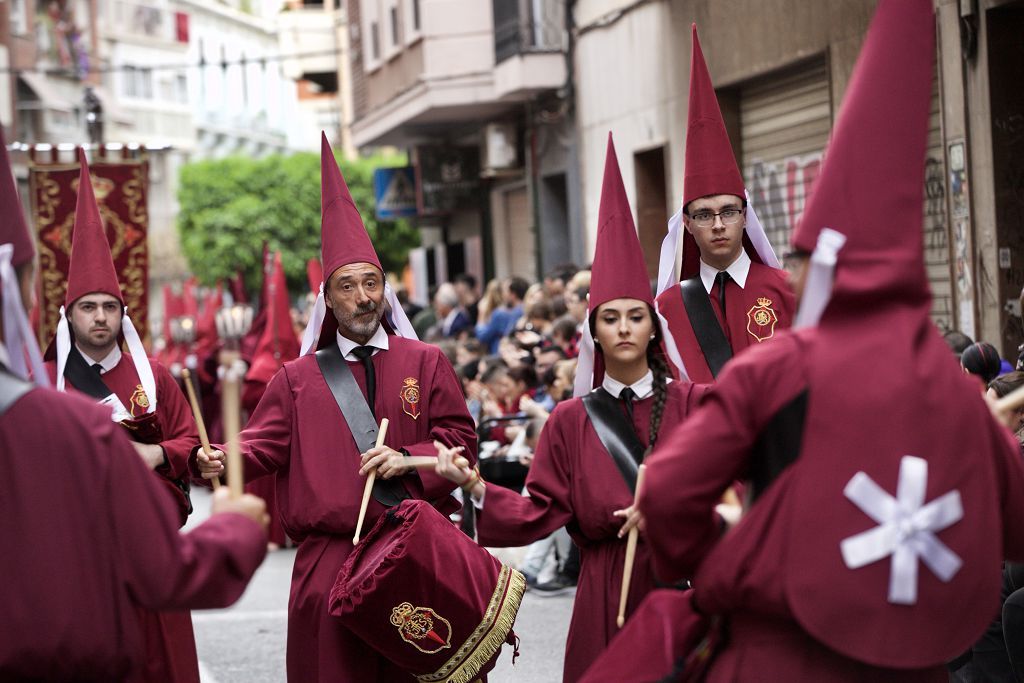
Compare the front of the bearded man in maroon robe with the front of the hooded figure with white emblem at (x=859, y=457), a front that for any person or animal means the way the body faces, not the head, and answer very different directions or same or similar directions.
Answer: very different directions

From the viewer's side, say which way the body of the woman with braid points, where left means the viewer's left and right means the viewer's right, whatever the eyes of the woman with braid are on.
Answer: facing the viewer

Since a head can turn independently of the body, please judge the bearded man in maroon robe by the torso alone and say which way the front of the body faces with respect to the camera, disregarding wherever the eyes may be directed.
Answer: toward the camera

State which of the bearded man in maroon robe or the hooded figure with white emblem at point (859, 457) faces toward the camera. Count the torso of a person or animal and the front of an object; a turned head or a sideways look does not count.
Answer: the bearded man in maroon robe

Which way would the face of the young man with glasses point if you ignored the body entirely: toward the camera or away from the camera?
toward the camera

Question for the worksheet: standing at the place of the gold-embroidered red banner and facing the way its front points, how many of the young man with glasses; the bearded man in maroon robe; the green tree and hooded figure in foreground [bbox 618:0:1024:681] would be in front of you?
3

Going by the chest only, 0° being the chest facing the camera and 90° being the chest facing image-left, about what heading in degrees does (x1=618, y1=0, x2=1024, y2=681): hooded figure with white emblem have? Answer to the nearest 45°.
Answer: approximately 135°

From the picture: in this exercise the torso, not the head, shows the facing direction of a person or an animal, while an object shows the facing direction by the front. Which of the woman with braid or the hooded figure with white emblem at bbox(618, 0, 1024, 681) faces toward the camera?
the woman with braid

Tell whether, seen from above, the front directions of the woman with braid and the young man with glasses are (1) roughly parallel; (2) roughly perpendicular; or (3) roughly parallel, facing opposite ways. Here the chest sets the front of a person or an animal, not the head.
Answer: roughly parallel

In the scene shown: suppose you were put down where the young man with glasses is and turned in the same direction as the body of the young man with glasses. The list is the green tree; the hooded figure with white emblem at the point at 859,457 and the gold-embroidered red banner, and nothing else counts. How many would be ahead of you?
1

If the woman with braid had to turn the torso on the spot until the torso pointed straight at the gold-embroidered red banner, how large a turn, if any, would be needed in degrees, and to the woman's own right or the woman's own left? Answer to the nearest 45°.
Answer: approximately 135° to the woman's own right

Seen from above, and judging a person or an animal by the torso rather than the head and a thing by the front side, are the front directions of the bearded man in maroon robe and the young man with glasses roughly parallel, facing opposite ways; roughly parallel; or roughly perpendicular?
roughly parallel

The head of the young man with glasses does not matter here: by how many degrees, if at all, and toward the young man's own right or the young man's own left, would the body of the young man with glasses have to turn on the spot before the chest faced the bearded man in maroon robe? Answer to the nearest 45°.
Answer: approximately 90° to the young man's own right

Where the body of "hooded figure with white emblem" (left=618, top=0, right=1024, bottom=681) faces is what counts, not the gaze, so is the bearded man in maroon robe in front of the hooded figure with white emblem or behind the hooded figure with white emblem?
in front

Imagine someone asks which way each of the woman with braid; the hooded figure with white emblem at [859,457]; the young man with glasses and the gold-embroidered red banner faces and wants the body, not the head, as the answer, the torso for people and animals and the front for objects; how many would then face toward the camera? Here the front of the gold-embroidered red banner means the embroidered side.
3
